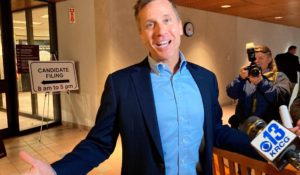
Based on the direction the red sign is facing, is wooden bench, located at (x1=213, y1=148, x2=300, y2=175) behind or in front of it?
in front

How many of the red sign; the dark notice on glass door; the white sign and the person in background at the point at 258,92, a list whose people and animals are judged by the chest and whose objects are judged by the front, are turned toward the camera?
4

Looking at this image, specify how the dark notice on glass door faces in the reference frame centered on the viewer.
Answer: facing the viewer

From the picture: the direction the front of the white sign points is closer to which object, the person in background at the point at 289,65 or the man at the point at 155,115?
the man

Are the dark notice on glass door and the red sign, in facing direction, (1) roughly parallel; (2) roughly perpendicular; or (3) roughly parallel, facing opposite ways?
roughly parallel

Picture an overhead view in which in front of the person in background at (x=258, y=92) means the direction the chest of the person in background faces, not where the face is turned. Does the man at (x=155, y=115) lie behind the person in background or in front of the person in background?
in front

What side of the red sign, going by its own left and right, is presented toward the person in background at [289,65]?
left
